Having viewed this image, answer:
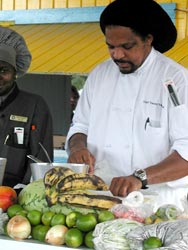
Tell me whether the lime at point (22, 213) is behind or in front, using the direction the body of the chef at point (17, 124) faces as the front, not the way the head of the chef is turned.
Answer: in front

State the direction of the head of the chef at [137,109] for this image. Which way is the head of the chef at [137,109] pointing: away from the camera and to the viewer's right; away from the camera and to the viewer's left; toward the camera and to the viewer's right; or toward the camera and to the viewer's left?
toward the camera and to the viewer's left

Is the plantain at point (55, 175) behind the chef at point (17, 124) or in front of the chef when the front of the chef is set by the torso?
in front

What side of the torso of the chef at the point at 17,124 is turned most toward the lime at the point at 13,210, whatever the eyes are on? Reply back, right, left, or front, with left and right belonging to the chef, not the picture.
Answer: front

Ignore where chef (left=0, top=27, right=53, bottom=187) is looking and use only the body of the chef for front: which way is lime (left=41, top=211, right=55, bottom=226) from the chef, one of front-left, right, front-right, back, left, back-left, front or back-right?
front

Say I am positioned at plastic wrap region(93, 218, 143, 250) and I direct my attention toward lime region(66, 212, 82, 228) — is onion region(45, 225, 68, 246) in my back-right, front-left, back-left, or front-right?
front-left

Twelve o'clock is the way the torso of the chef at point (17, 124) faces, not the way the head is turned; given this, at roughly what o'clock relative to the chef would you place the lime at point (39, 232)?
The lime is roughly at 12 o'clock from the chef.

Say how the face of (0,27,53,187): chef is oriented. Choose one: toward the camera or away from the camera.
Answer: toward the camera

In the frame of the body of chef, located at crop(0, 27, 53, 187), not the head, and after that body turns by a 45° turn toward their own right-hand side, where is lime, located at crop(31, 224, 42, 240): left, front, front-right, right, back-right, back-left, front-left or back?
front-left

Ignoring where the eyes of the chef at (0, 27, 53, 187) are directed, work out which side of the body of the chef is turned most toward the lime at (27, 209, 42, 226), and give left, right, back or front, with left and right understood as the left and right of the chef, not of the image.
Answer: front

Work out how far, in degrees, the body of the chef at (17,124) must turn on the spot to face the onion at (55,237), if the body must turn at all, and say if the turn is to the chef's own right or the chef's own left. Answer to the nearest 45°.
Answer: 0° — they already face it

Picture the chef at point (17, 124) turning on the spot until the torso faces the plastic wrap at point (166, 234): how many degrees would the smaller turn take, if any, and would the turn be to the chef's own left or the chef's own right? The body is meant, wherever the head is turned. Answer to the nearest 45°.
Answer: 0° — they already face it

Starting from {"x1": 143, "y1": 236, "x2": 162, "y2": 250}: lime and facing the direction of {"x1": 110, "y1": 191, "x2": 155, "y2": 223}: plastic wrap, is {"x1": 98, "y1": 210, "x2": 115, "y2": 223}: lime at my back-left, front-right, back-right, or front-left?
front-left

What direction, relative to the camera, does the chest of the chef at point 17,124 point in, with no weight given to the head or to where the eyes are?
toward the camera

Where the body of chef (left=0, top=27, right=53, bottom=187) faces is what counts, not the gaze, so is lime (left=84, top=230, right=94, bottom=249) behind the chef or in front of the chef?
in front

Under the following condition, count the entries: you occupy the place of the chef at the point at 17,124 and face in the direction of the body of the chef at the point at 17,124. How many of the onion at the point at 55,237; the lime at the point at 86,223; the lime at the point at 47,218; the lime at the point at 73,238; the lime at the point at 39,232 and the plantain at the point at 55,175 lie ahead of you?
6
